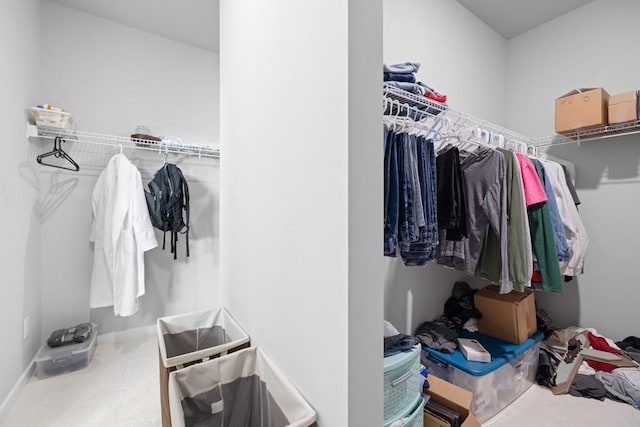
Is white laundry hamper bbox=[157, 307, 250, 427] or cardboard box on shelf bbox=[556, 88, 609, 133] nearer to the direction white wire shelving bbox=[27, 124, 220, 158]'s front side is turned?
the white laundry hamper

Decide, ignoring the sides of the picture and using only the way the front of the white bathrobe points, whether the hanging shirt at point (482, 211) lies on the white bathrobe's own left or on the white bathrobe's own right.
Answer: on the white bathrobe's own left

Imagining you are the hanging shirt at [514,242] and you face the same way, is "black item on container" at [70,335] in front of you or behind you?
in front

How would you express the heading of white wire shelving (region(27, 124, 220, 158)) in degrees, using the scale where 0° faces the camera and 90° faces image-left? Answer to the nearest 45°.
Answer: approximately 0°

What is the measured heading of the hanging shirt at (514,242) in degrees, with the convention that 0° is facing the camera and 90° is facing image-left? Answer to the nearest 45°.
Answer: approximately 45°

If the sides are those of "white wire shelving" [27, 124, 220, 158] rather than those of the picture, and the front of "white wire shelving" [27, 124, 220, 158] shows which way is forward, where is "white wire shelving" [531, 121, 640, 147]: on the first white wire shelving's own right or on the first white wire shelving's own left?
on the first white wire shelving's own left

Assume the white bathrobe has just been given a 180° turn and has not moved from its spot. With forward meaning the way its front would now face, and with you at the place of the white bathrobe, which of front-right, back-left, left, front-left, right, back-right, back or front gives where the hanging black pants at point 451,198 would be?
right

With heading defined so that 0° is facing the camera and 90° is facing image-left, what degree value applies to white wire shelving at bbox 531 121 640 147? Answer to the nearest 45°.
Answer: approximately 45°

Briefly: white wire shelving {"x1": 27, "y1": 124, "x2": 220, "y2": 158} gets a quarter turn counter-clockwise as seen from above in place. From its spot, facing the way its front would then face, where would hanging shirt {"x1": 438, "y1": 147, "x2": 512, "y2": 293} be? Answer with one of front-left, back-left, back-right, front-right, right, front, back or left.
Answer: front-right
